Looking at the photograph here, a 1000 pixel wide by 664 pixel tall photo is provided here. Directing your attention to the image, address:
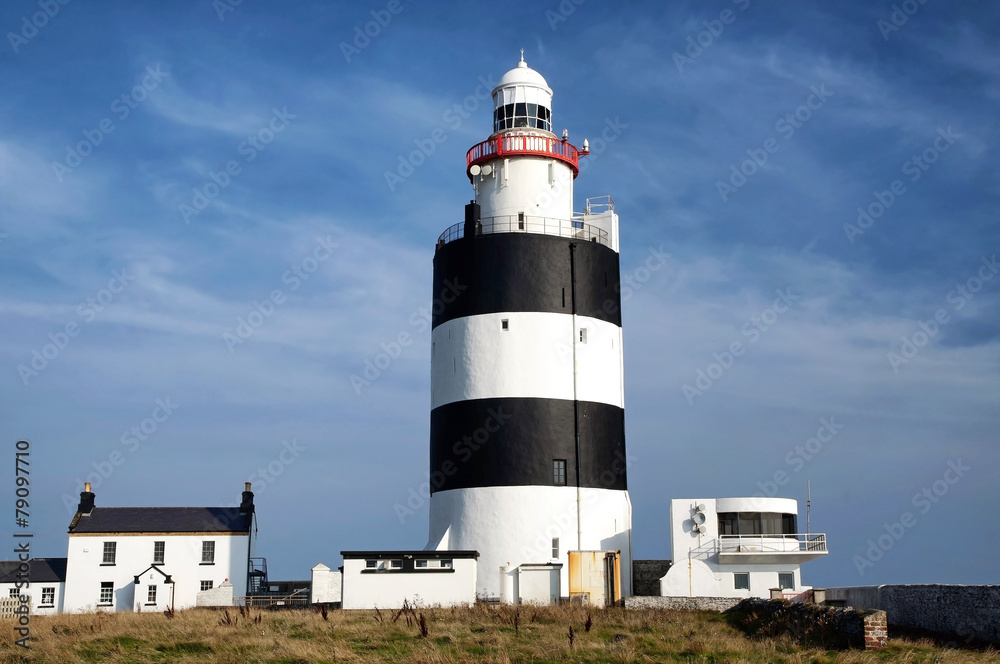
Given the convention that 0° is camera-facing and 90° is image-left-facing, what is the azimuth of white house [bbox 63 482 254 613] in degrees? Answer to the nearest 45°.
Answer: approximately 0°

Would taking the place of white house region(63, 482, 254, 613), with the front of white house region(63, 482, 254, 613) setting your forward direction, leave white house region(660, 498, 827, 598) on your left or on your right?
on your left

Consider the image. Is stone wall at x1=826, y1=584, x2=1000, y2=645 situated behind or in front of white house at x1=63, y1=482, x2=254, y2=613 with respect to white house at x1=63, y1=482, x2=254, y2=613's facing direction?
in front

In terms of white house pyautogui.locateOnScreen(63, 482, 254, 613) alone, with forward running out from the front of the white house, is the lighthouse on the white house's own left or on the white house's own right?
on the white house's own left

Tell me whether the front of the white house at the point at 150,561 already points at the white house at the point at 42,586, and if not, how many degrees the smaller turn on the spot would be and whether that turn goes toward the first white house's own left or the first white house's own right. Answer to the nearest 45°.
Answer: approximately 90° to the first white house's own right

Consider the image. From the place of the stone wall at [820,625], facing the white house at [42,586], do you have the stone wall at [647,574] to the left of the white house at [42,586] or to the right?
right

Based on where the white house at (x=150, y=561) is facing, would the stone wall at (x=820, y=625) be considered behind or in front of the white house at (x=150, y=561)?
in front

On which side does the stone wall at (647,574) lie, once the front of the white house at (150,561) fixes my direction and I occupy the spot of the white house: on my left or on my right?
on my left

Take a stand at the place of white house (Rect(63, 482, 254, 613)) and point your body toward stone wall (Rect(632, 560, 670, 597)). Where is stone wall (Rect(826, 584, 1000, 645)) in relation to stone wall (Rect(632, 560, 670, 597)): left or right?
right
